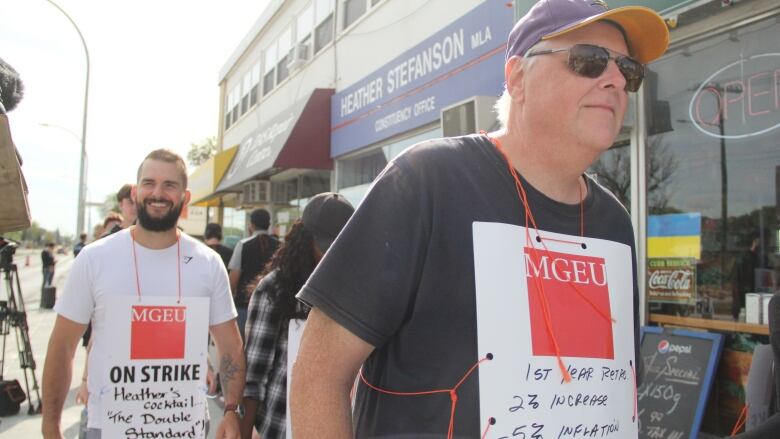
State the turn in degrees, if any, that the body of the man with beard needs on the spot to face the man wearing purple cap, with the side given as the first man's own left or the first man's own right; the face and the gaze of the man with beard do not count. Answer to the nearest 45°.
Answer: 0° — they already face them

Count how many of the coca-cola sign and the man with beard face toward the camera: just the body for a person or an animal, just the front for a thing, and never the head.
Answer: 2

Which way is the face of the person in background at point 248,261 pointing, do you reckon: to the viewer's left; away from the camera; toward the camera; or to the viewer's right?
away from the camera

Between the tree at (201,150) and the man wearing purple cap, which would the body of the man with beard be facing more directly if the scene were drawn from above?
the man wearing purple cap

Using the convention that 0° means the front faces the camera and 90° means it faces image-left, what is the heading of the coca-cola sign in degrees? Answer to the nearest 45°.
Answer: approximately 0°

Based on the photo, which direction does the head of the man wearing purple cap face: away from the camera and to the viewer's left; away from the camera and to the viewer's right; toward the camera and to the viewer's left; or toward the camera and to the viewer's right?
toward the camera and to the viewer's right

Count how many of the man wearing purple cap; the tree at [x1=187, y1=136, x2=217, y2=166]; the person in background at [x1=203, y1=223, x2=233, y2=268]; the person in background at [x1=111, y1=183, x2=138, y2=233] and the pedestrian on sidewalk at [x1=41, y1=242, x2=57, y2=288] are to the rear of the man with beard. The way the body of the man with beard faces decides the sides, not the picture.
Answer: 4

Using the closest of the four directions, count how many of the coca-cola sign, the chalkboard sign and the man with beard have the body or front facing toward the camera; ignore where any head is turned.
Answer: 3

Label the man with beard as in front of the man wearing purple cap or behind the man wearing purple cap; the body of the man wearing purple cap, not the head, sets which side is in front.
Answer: behind
